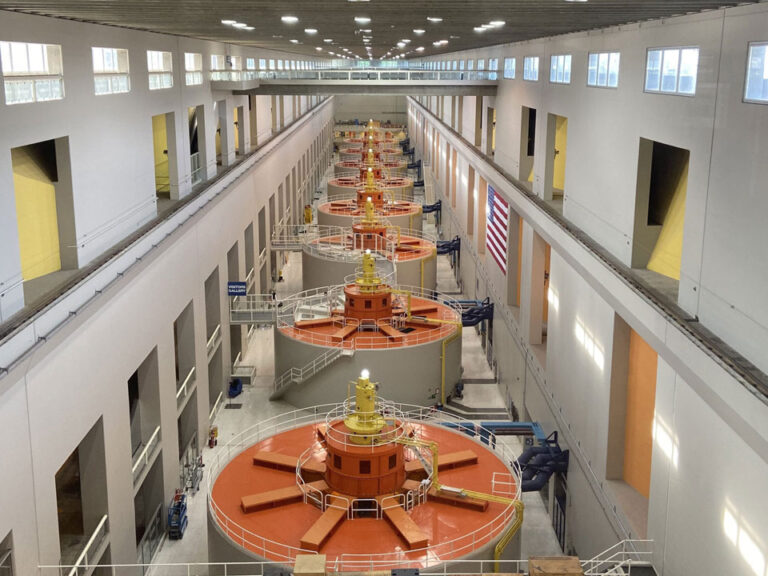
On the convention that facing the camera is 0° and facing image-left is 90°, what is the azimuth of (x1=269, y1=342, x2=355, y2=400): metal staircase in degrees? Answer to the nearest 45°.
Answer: approximately 90°

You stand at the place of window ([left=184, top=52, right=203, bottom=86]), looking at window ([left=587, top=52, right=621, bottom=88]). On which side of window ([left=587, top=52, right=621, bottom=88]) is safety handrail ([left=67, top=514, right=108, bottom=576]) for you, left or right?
right

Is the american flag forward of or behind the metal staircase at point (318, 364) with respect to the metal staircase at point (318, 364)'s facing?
behind

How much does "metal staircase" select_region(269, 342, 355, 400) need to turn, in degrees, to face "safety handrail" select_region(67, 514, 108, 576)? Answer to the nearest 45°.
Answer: approximately 45° to its left
